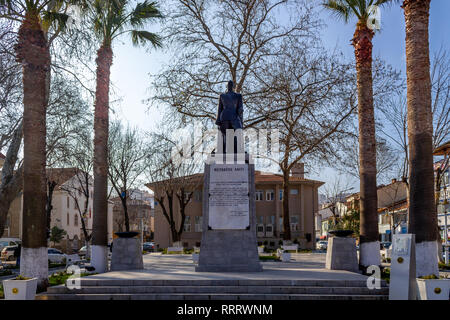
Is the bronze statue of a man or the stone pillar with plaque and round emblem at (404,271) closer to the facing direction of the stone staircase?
the stone pillar with plaque and round emblem

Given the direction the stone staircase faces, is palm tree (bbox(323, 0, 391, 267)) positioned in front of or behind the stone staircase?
behind

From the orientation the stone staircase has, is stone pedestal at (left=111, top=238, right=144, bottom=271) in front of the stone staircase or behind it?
behind

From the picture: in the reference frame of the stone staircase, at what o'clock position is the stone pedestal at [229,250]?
The stone pedestal is roughly at 6 o'clock from the stone staircase.

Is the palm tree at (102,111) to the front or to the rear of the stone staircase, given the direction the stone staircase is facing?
to the rear

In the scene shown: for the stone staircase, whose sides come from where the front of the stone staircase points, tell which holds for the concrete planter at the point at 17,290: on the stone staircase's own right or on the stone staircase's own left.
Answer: on the stone staircase's own right

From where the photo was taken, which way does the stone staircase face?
toward the camera

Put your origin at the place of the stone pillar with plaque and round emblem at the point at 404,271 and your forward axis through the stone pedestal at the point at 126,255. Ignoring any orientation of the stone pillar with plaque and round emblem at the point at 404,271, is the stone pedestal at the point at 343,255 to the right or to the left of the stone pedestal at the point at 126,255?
right

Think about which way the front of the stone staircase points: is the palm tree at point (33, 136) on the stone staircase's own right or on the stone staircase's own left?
on the stone staircase's own right
